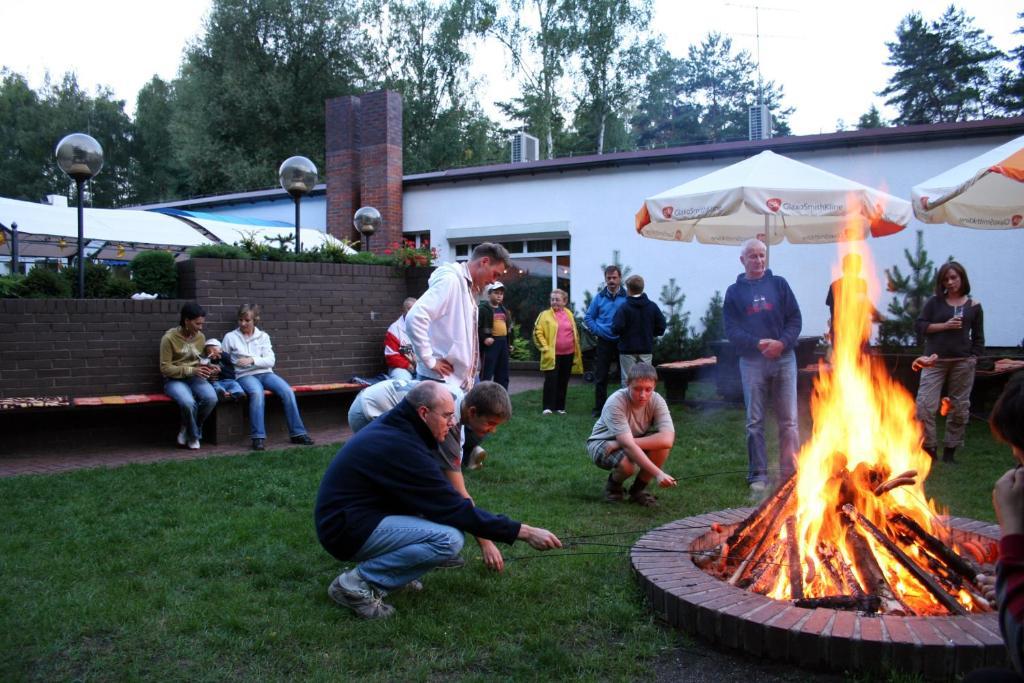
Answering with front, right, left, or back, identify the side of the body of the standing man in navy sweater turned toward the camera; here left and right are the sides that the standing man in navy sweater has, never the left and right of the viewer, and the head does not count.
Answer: front

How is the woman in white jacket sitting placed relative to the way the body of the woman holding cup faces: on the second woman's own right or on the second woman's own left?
on the second woman's own right

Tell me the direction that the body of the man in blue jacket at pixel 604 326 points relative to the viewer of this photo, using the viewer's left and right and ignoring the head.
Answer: facing the viewer and to the right of the viewer

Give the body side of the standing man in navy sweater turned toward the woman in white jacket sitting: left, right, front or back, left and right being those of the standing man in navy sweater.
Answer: right

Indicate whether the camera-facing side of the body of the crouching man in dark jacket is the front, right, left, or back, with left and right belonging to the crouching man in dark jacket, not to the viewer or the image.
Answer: right

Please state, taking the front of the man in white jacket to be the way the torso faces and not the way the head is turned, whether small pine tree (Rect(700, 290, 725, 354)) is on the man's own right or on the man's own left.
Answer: on the man's own left

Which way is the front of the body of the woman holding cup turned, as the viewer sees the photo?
toward the camera

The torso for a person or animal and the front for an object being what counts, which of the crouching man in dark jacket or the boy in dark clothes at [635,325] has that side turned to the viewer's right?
the crouching man in dark jacket

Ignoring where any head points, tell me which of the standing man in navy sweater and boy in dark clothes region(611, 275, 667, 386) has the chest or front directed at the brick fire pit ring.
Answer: the standing man in navy sweater

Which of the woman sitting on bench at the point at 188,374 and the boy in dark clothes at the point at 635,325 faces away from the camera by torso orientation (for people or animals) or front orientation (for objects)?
the boy in dark clothes

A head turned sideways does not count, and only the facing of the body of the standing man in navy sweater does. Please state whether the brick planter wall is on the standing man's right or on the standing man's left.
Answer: on the standing man's right
